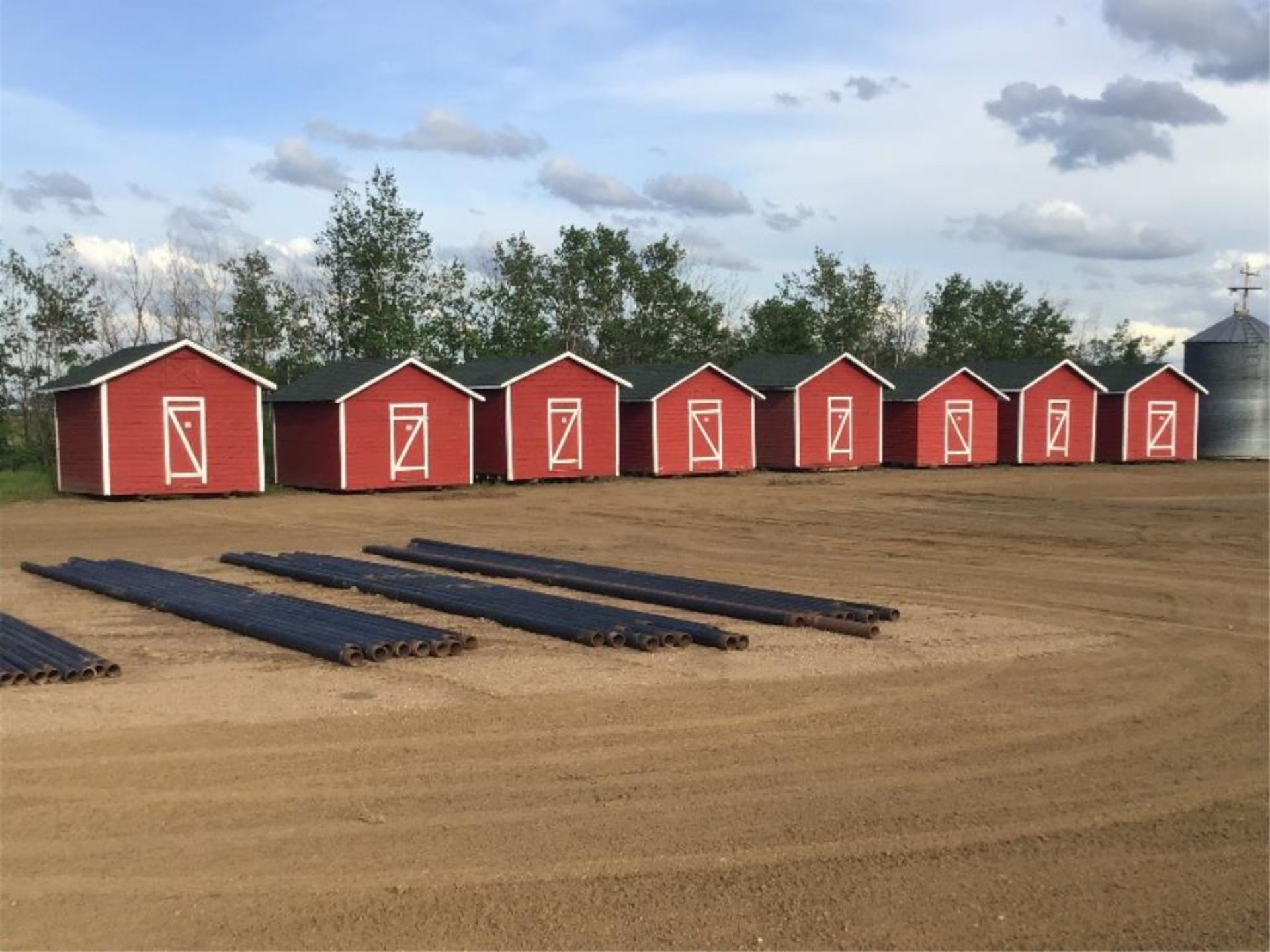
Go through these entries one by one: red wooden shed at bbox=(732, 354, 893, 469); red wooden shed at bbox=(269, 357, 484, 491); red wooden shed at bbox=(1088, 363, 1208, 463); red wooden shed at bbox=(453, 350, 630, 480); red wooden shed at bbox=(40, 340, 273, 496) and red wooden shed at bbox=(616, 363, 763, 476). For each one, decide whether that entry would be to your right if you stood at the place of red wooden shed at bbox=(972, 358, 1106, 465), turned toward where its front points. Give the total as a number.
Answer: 5

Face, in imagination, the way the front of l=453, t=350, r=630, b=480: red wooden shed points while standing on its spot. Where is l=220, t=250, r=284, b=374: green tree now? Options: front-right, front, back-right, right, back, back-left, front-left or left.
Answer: back

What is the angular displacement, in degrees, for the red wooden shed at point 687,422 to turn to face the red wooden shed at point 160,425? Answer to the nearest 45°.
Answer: approximately 90° to its right

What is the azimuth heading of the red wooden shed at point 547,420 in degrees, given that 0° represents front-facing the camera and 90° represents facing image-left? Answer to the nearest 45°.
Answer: approximately 315°

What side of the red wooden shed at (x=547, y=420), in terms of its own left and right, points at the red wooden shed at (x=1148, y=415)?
left

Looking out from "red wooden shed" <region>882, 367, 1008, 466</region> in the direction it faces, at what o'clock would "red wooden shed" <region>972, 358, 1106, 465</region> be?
"red wooden shed" <region>972, 358, 1106, 465</region> is roughly at 9 o'clock from "red wooden shed" <region>882, 367, 1008, 466</region>.

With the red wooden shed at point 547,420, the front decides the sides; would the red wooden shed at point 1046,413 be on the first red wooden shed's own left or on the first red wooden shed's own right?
on the first red wooden shed's own left

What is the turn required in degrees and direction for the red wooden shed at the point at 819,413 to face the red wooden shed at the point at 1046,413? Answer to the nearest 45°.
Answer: approximately 90° to its left

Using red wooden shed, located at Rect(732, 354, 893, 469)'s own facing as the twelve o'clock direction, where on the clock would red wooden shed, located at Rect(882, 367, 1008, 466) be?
red wooden shed, located at Rect(882, 367, 1008, 466) is roughly at 9 o'clock from red wooden shed, located at Rect(732, 354, 893, 469).

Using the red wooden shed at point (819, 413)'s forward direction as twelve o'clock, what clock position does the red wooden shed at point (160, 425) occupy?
the red wooden shed at point (160, 425) is roughly at 3 o'clock from the red wooden shed at point (819, 413).

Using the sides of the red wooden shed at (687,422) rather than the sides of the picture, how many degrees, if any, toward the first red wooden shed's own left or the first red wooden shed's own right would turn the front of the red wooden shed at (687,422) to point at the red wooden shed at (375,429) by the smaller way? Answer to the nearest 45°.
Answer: approximately 90° to the first red wooden shed's own right

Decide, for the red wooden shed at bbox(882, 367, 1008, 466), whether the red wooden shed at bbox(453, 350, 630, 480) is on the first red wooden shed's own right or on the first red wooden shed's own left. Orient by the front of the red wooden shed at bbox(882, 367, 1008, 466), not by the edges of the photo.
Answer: on the first red wooden shed's own right

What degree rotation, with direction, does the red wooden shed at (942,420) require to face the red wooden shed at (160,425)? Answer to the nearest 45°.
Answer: approximately 90° to its right

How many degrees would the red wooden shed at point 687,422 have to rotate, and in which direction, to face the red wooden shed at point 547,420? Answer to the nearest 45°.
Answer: approximately 90° to its right
